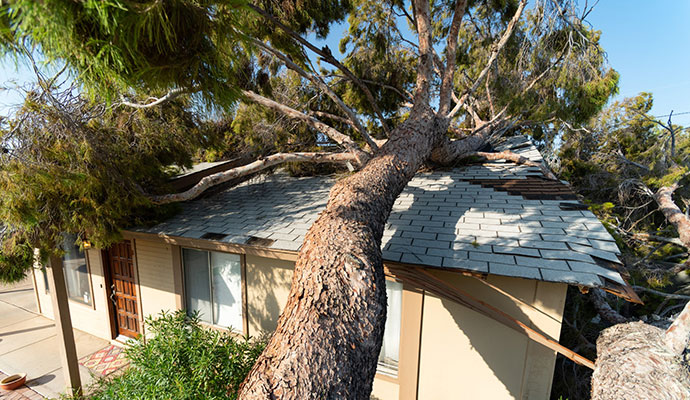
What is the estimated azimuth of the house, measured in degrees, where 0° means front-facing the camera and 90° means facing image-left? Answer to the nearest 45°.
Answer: approximately 45°
